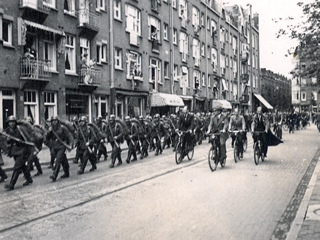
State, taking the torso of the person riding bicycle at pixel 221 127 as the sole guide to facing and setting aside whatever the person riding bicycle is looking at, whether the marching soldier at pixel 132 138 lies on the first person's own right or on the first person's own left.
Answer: on the first person's own right

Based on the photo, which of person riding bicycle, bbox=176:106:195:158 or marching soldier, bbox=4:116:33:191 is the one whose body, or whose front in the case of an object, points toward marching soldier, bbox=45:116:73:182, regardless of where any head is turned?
the person riding bicycle

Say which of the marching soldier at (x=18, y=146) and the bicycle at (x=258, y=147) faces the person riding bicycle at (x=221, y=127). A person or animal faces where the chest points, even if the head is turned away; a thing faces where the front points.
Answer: the bicycle

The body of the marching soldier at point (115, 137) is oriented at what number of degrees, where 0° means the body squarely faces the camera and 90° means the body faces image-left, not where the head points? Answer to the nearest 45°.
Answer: approximately 45°

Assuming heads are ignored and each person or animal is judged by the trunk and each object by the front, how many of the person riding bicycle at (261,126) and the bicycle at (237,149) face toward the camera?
2

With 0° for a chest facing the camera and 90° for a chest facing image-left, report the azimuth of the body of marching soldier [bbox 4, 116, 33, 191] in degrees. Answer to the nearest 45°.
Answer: approximately 45°
